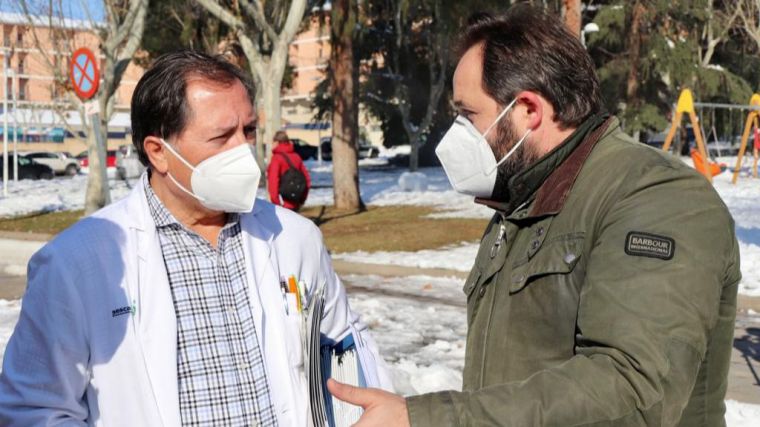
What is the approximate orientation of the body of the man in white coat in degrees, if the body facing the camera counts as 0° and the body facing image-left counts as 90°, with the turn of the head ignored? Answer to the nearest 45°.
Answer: approximately 315°

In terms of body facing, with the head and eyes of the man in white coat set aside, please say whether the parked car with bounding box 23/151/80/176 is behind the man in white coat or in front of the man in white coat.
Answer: behind

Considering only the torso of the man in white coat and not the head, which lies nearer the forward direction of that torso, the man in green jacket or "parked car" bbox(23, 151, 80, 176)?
the man in green jacket

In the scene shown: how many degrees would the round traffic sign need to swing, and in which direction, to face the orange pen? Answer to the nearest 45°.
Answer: approximately 45° to its left

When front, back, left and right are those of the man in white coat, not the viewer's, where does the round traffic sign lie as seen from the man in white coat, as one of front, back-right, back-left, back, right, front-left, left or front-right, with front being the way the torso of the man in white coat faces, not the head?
back-left

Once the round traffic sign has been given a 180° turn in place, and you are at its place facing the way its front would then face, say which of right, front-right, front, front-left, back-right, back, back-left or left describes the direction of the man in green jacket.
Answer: back-right

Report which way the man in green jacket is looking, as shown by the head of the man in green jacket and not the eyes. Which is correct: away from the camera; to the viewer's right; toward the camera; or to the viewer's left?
to the viewer's left

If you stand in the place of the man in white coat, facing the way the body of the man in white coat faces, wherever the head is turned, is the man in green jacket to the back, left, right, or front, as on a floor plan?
front
